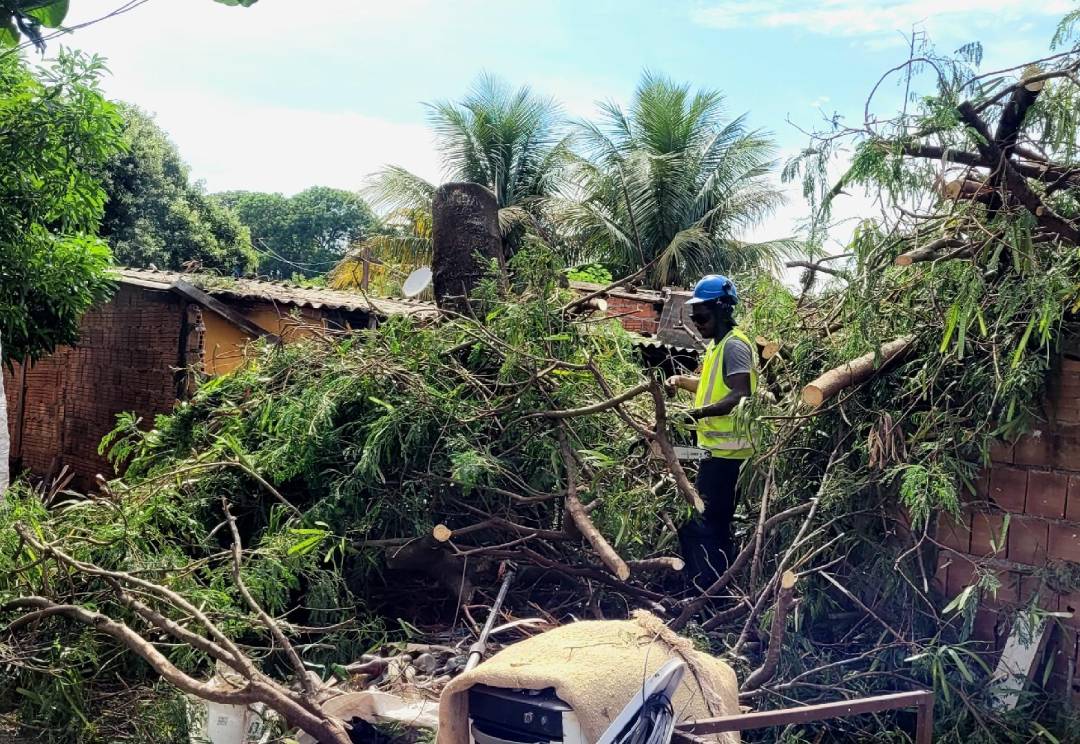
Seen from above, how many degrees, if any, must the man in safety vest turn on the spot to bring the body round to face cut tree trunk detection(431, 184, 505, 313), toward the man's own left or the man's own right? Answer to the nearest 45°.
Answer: approximately 45° to the man's own right

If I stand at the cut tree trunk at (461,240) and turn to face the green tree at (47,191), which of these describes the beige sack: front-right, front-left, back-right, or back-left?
front-left

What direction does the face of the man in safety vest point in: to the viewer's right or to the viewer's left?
to the viewer's left

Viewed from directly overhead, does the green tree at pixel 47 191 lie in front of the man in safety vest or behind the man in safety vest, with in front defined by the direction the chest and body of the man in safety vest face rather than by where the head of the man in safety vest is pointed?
in front

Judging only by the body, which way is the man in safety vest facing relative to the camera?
to the viewer's left

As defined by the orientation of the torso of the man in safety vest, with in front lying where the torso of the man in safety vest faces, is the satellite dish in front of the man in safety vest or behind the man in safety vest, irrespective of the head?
in front

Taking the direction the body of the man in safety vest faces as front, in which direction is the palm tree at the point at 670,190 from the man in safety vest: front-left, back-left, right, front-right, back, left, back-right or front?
right

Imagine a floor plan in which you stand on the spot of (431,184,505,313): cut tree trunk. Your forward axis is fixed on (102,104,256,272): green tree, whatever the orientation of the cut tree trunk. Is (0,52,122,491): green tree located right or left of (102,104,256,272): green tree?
left

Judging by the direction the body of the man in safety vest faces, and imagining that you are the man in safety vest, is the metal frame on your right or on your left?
on your left

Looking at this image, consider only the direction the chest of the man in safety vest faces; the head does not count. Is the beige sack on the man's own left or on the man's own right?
on the man's own left
